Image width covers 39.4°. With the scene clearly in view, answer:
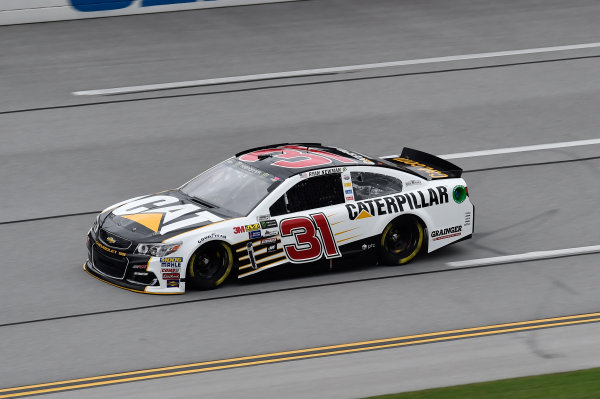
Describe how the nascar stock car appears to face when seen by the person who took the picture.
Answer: facing the viewer and to the left of the viewer
